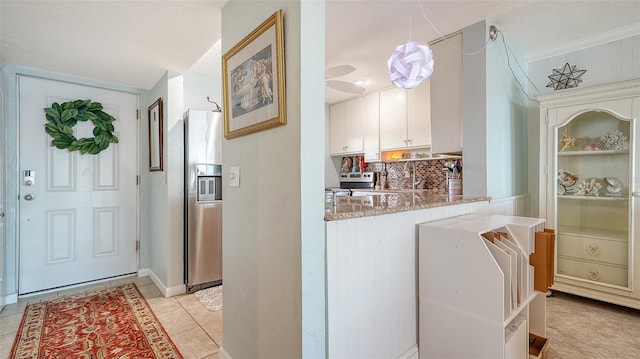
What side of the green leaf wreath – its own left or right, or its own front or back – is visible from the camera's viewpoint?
front

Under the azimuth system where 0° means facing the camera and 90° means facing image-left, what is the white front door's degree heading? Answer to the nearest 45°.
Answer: approximately 315°

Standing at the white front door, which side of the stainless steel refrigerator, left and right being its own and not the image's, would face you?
right

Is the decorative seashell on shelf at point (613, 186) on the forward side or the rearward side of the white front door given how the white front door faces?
on the forward side

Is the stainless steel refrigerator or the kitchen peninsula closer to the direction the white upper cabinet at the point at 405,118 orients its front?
the kitchen peninsula

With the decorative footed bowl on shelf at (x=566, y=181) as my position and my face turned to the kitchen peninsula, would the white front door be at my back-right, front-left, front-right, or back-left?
front-right

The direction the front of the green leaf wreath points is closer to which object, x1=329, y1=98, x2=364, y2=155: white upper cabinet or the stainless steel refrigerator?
the stainless steel refrigerator

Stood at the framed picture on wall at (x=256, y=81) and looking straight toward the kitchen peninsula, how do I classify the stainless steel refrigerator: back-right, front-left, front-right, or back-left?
back-left

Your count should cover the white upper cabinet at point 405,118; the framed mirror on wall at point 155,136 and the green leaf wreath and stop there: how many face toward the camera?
2

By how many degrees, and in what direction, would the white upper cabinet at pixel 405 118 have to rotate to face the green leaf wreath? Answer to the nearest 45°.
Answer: approximately 45° to its right

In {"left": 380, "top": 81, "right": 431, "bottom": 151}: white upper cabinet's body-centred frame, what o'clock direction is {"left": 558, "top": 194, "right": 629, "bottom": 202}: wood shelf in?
The wood shelf is roughly at 10 o'clock from the white upper cabinet.

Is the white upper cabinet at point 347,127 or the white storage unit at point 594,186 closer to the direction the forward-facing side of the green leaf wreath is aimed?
the white storage unit

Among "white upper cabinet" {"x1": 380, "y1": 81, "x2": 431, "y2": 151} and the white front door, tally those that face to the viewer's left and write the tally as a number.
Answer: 0
